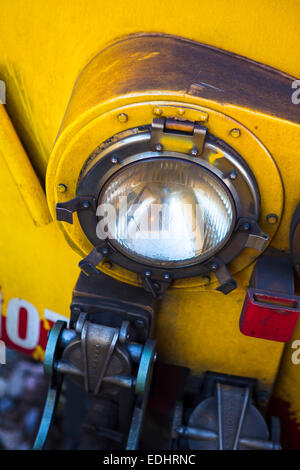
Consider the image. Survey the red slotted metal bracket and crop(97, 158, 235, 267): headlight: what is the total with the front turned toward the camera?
2

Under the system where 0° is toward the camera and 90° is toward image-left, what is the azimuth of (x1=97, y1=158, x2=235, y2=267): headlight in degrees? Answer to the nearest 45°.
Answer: approximately 0°

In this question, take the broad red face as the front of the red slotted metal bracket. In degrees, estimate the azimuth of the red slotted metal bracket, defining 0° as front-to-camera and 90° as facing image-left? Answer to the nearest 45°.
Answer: approximately 0°
